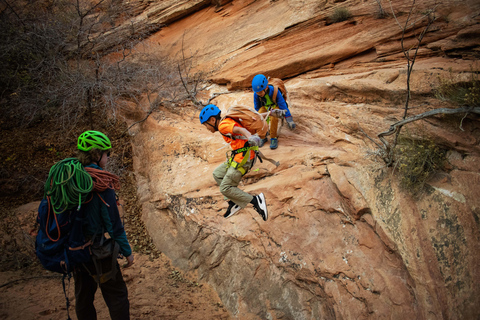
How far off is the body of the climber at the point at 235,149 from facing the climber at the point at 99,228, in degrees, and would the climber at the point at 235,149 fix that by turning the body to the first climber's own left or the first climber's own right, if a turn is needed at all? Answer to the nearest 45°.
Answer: approximately 45° to the first climber's own left

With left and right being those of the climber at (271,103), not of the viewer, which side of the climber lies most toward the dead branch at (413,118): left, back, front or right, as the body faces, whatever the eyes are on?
left

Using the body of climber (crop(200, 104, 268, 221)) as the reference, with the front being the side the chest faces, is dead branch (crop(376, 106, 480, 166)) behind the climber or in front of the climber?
behind

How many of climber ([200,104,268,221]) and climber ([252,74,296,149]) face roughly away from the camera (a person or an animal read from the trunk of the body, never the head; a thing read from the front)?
0

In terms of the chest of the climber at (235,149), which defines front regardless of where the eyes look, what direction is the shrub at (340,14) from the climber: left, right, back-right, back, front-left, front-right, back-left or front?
back-right

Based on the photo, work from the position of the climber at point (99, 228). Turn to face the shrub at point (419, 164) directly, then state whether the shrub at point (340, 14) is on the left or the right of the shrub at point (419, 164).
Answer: left

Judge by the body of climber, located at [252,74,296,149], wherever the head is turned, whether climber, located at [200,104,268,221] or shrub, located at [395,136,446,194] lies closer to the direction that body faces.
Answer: the climber

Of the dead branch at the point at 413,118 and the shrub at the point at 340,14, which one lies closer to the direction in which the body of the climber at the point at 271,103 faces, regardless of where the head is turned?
the dead branch

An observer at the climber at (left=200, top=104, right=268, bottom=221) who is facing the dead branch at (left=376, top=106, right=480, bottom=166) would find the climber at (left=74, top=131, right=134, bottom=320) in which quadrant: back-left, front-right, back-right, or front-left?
back-right

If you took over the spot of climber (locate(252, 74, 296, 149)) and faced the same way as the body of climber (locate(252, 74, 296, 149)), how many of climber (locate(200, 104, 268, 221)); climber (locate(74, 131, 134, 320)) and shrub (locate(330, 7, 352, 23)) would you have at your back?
1

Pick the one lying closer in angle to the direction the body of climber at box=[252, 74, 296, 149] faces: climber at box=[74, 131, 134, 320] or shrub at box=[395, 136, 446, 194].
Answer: the climber

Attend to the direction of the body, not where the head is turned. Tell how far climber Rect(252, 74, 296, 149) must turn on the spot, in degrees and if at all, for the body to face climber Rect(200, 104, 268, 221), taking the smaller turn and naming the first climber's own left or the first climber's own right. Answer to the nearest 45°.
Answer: approximately 45° to the first climber's own left

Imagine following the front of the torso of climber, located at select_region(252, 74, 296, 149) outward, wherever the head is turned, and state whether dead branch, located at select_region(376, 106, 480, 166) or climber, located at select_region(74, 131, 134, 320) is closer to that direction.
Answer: the climber

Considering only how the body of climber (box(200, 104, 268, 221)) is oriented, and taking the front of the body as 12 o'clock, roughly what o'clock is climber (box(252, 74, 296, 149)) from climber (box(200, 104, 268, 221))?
climber (box(252, 74, 296, 149)) is roughly at 4 o'clock from climber (box(200, 104, 268, 221)).

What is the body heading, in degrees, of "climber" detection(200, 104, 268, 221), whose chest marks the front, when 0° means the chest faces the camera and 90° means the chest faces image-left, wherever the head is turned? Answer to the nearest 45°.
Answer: approximately 90°

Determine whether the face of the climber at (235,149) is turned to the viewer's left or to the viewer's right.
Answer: to the viewer's left
